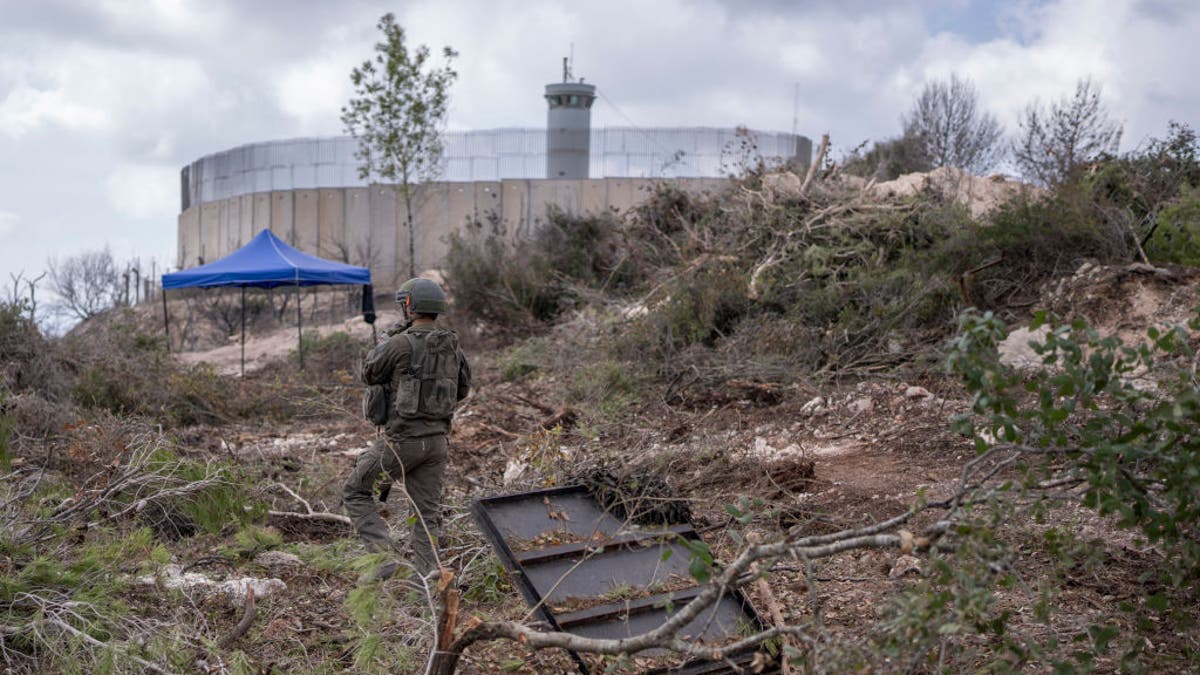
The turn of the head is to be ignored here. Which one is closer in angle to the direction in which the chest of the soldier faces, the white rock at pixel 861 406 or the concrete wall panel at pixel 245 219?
the concrete wall panel

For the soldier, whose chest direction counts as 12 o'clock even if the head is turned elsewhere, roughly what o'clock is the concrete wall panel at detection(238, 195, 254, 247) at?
The concrete wall panel is roughly at 1 o'clock from the soldier.

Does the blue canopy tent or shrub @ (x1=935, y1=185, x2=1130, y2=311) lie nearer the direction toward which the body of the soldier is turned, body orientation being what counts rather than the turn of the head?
the blue canopy tent

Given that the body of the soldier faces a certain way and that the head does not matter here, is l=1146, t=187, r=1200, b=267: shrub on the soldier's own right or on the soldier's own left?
on the soldier's own right

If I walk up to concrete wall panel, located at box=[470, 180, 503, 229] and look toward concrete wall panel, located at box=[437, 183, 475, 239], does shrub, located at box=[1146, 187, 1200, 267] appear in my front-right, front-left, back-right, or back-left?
back-left

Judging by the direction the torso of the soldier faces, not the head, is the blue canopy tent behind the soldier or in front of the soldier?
in front

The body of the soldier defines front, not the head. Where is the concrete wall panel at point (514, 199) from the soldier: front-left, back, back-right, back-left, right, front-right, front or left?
front-right

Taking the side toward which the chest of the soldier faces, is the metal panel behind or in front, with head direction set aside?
behind

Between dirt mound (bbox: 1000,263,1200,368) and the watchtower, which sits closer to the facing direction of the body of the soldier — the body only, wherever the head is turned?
the watchtower

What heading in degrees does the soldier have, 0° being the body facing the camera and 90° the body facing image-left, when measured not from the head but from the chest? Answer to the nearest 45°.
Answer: approximately 135°

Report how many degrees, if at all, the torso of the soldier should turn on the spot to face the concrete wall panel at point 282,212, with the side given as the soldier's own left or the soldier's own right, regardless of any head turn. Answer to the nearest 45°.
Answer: approximately 45° to the soldier's own right

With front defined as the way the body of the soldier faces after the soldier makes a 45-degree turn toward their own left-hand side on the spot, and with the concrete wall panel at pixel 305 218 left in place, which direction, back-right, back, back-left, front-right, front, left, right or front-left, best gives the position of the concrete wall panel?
right

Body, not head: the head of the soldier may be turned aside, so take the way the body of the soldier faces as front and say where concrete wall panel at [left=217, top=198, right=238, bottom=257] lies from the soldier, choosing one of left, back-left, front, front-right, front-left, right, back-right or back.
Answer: front-right

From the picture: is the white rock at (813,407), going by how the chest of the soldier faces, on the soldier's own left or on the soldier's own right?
on the soldier's own right

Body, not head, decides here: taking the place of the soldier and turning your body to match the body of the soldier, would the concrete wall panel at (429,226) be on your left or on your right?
on your right

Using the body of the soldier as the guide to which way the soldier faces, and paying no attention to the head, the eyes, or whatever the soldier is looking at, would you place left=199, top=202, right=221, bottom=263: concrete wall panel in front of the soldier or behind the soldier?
in front
